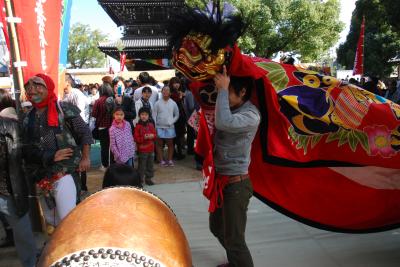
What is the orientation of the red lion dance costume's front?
to the viewer's left

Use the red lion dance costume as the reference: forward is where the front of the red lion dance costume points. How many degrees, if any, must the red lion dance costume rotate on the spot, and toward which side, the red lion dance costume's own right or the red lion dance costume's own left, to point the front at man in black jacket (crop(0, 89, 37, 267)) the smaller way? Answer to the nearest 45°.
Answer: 0° — it already faces them

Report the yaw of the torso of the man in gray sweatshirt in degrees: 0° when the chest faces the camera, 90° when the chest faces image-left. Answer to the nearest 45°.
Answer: approximately 90°

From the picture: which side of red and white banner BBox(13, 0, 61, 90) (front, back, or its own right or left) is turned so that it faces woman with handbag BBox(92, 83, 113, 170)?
back

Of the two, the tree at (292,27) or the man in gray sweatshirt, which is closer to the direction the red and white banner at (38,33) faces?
the man in gray sweatshirt

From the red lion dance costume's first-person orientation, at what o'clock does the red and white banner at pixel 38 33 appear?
The red and white banner is roughly at 12 o'clock from the red lion dance costume.

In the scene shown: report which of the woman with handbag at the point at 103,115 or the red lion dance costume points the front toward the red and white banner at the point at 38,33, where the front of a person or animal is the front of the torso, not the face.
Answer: the red lion dance costume

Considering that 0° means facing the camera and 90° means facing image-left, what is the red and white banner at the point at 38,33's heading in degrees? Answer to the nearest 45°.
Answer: approximately 0°

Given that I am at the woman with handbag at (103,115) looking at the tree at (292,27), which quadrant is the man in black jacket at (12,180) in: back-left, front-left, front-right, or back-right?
back-right
